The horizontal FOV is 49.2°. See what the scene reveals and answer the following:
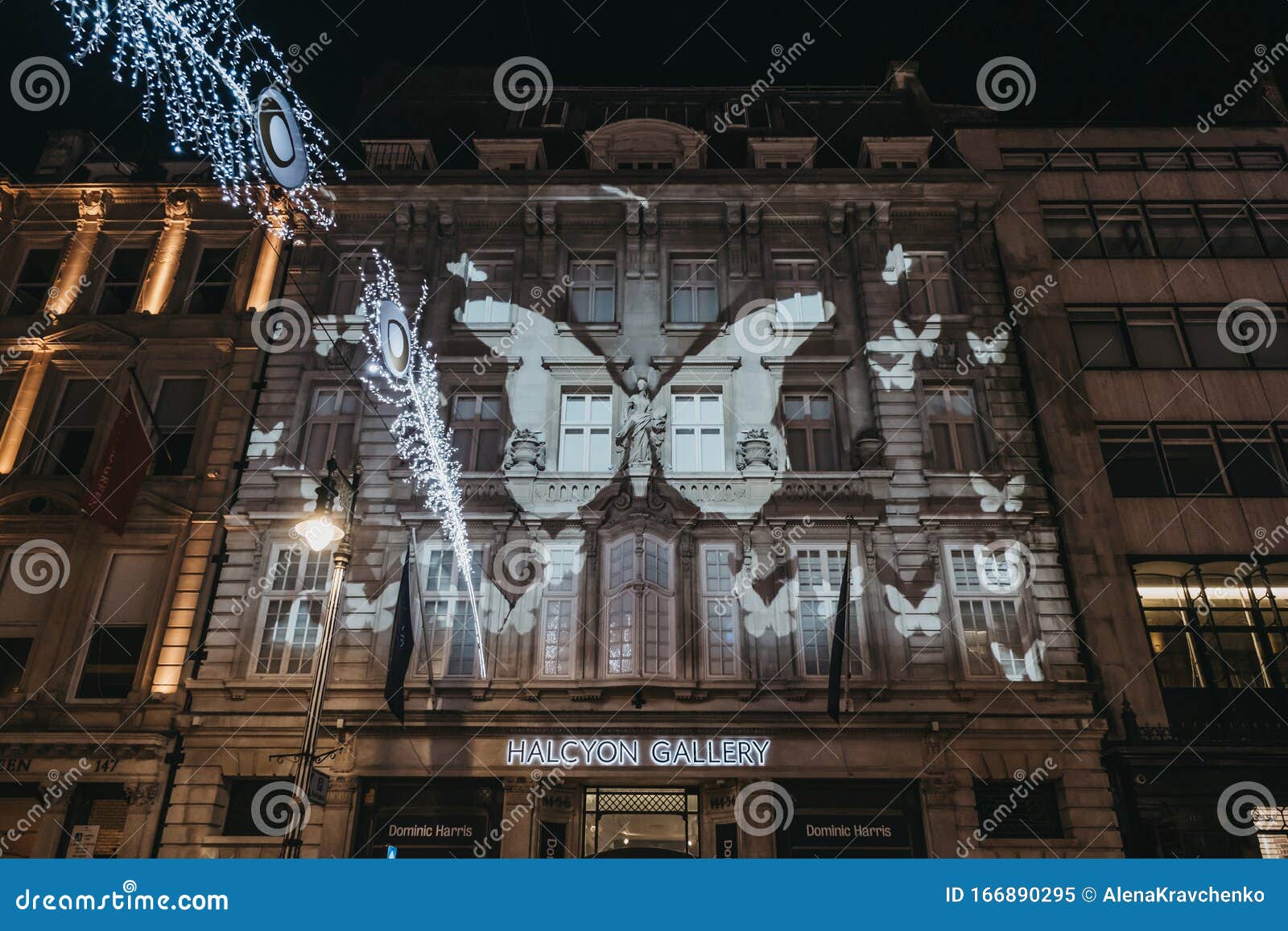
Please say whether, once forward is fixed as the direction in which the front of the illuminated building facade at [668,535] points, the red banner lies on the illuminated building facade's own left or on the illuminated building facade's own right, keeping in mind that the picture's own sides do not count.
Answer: on the illuminated building facade's own right

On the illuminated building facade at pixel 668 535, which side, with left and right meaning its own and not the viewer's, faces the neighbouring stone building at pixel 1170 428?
left

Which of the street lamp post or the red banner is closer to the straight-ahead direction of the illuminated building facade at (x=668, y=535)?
the street lamp post

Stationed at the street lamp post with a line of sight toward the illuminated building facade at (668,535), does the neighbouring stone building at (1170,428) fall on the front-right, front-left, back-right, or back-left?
front-right

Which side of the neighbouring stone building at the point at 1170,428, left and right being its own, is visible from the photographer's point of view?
front

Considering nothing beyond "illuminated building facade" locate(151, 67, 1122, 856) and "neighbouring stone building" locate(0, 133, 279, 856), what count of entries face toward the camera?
2

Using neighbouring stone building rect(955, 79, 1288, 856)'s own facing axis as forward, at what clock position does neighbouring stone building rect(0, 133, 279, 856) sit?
neighbouring stone building rect(0, 133, 279, 856) is roughly at 2 o'clock from neighbouring stone building rect(955, 79, 1288, 856).

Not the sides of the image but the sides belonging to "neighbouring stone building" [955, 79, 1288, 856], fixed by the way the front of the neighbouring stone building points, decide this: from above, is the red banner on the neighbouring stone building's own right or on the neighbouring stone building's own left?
on the neighbouring stone building's own right

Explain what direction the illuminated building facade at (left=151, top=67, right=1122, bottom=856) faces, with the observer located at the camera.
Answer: facing the viewer

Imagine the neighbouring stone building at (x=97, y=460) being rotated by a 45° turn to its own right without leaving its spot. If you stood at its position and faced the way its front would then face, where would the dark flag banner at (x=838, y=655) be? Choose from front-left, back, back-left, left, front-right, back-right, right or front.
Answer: left

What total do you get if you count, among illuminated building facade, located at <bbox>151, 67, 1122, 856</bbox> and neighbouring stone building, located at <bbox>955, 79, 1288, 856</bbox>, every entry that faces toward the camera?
2

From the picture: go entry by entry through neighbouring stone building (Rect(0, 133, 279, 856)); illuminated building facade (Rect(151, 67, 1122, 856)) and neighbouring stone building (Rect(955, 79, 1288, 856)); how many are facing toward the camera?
3

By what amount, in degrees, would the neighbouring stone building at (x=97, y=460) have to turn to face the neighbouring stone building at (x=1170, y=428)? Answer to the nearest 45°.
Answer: approximately 45° to its left
